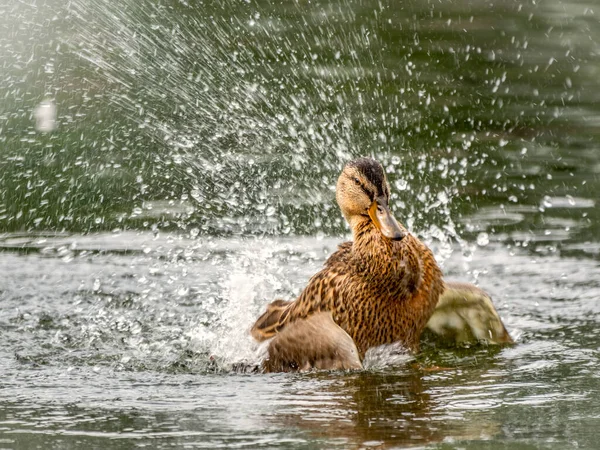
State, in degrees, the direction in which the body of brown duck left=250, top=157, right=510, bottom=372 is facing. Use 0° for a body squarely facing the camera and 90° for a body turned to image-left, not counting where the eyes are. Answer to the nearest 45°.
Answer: approximately 315°

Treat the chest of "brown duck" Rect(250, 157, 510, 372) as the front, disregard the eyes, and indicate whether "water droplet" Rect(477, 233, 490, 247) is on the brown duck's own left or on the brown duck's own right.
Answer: on the brown duck's own left
